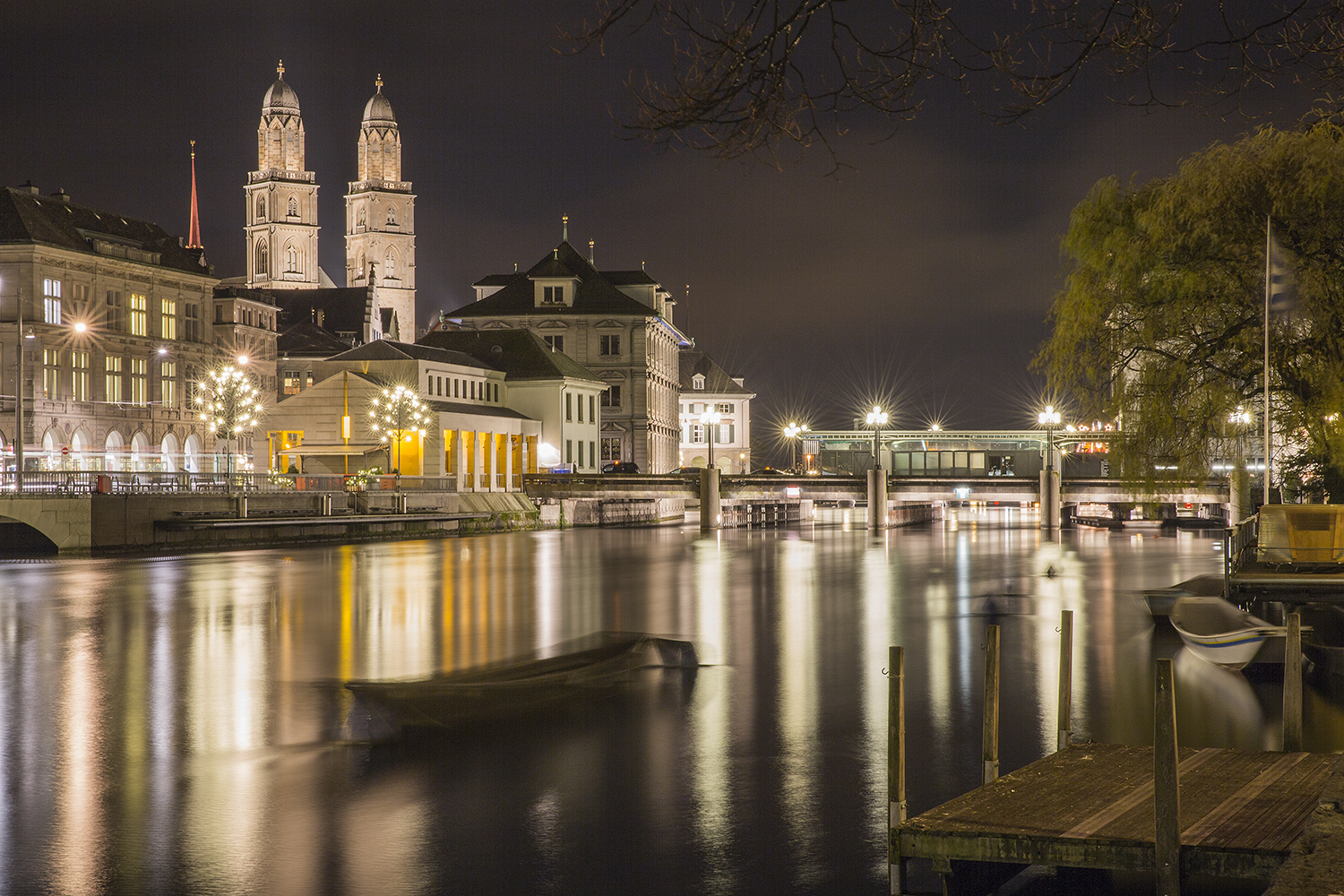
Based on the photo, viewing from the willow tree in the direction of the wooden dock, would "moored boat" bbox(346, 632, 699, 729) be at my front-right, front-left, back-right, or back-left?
front-right

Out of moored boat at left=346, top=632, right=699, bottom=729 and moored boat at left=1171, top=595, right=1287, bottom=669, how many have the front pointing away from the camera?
0

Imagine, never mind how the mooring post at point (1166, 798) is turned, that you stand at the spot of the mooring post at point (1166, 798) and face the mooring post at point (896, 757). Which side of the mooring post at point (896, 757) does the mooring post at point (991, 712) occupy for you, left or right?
right

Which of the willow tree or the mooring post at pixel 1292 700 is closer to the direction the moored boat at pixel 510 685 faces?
the mooring post
